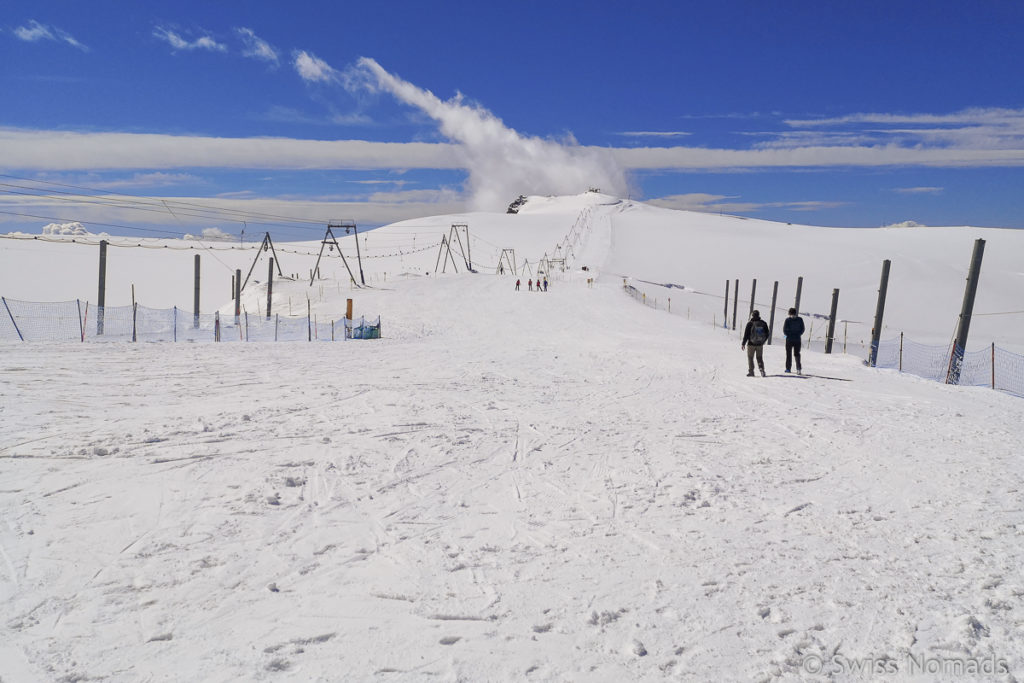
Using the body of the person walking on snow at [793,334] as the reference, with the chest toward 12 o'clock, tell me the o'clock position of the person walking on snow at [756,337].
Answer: the person walking on snow at [756,337] is roughly at 8 o'clock from the person walking on snow at [793,334].

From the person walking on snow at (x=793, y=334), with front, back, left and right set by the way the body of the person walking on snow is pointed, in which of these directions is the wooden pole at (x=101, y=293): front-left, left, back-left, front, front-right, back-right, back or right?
left

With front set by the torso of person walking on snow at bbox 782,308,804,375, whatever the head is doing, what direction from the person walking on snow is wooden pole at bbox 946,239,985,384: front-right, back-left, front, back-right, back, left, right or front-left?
front-right

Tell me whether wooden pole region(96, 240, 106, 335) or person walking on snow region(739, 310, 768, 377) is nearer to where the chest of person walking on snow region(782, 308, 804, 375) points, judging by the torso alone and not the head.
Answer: the wooden pole

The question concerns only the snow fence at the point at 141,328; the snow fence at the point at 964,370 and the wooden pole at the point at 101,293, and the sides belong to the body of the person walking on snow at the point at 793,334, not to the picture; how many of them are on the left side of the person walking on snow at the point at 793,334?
2

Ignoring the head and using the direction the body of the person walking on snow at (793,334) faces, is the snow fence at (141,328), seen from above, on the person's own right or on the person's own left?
on the person's own left

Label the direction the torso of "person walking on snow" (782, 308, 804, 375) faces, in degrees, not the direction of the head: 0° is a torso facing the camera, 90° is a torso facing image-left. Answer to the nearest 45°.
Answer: approximately 180°

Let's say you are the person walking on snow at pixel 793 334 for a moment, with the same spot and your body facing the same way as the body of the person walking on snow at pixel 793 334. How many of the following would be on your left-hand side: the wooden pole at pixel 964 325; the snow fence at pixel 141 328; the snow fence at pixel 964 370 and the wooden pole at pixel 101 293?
2
